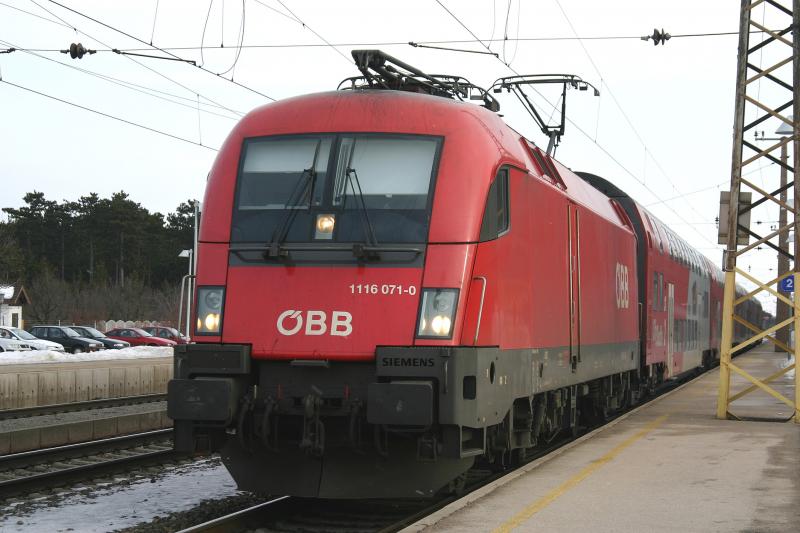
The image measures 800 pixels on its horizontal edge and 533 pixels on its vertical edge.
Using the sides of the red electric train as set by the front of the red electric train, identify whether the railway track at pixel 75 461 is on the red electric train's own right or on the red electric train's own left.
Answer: on the red electric train's own right

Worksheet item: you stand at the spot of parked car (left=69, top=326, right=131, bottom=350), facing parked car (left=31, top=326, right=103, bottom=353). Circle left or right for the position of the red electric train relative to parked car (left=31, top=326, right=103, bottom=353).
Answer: left

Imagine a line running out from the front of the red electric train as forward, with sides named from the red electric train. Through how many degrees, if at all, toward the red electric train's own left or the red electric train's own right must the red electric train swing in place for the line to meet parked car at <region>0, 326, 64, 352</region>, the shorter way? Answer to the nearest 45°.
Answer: approximately 90° to the red electric train's own right

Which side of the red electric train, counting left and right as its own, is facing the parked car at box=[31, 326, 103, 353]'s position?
right
